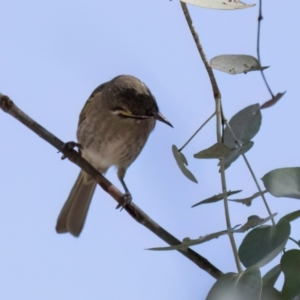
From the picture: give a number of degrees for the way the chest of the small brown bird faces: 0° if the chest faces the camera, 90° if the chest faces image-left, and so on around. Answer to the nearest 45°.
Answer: approximately 315°
